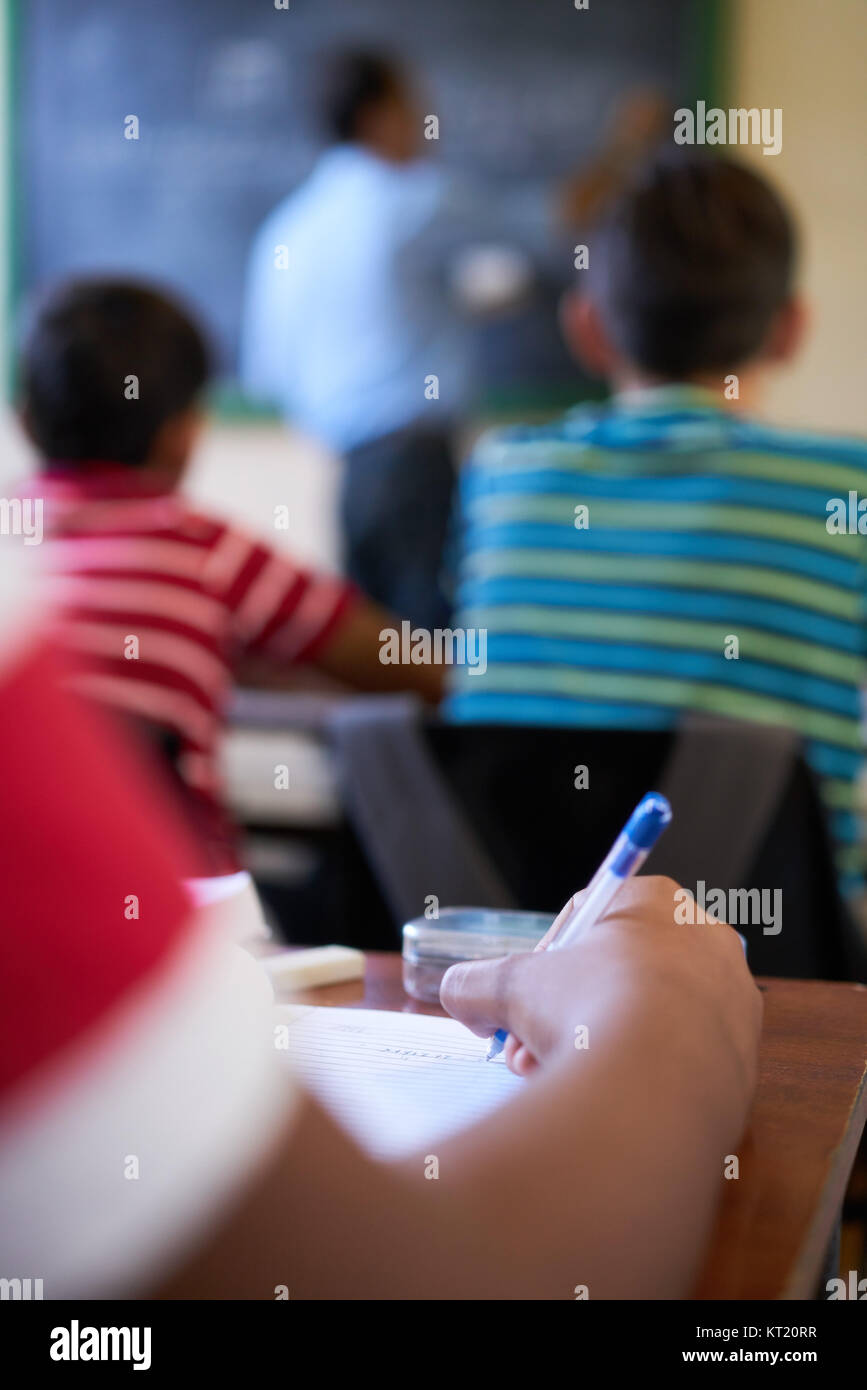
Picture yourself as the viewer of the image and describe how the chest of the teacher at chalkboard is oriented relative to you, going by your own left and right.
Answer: facing away from the viewer and to the right of the viewer

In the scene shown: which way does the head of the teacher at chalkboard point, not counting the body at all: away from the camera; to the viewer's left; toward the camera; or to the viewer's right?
to the viewer's right

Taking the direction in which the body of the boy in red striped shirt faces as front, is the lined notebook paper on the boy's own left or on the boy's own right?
on the boy's own right

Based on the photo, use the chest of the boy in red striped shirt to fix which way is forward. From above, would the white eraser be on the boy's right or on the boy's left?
on the boy's right

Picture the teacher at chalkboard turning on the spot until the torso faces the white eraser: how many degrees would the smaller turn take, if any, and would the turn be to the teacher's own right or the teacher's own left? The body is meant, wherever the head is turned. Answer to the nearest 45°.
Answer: approximately 135° to the teacher's own right

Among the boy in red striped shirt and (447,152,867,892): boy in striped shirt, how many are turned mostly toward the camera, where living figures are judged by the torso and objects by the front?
0

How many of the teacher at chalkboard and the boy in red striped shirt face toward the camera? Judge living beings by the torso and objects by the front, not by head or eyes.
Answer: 0

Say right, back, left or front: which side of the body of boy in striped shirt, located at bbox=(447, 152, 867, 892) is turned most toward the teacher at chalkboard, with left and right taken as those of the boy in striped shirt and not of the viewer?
front

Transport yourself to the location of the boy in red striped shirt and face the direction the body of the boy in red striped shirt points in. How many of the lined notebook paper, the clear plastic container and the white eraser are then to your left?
0

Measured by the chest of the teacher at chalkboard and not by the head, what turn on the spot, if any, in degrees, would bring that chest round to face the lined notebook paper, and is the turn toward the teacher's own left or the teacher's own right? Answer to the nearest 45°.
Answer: approximately 135° to the teacher's own right

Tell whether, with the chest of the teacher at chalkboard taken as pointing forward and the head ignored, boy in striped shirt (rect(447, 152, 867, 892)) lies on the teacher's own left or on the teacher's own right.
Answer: on the teacher's own right

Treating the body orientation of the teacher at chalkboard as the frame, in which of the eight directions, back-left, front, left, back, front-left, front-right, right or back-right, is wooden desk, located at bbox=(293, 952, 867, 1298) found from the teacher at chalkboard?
back-right

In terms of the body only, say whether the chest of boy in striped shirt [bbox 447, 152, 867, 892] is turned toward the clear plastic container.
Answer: no

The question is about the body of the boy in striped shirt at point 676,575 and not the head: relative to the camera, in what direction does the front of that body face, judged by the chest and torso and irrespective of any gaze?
away from the camera

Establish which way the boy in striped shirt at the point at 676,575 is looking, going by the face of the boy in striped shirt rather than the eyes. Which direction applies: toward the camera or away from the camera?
away from the camera
